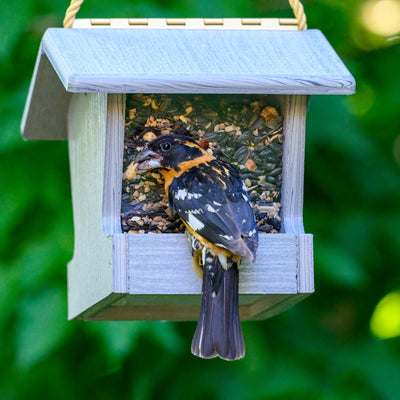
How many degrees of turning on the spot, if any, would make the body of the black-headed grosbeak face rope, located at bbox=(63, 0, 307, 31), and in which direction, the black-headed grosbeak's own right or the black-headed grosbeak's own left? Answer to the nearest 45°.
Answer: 0° — it already faces it

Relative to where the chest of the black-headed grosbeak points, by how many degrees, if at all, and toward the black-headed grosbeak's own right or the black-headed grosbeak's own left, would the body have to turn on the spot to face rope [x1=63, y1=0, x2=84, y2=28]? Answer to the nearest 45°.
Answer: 0° — it already faces it

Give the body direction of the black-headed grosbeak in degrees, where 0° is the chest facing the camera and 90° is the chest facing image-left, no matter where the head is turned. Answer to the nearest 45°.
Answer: approximately 135°
